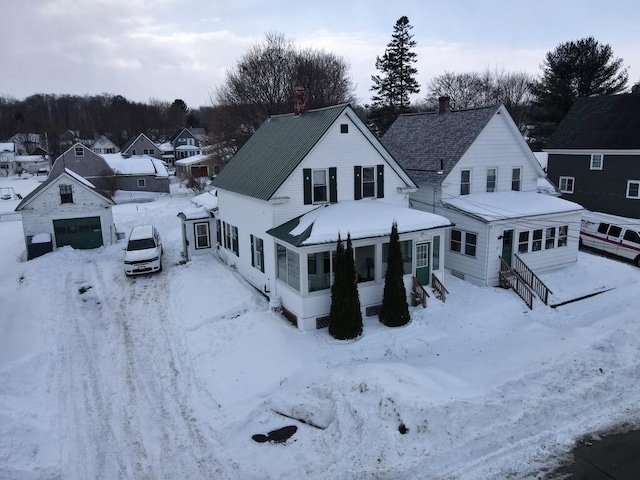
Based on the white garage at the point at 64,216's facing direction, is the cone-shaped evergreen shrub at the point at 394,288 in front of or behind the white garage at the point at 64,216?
in front

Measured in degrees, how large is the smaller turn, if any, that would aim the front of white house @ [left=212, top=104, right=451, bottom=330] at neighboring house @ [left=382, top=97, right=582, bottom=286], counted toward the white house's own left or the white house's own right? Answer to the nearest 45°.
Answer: approximately 90° to the white house's own left

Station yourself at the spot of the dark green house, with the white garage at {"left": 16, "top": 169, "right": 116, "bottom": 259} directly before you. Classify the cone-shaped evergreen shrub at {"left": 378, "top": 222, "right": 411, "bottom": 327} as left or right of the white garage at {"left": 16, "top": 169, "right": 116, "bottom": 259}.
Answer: left

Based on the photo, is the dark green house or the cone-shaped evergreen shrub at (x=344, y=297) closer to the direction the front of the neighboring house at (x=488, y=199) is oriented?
the cone-shaped evergreen shrub

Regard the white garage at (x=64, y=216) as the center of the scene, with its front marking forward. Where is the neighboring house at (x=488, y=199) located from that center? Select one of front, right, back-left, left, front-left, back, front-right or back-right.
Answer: front-left

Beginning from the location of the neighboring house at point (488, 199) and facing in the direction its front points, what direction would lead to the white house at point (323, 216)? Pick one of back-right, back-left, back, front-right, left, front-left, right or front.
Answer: right

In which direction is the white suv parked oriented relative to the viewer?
toward the camera

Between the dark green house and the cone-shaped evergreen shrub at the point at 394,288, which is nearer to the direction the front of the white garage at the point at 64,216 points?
the cone-shaped evergreen shrub

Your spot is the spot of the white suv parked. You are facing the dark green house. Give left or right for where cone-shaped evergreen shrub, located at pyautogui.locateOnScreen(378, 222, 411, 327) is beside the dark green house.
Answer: right

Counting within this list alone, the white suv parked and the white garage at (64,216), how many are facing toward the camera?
2

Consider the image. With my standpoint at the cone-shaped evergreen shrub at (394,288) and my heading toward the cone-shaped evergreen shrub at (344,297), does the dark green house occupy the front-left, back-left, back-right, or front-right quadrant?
back-right

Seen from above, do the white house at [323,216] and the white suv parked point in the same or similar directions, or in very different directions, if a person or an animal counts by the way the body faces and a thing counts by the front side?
same or similar directions

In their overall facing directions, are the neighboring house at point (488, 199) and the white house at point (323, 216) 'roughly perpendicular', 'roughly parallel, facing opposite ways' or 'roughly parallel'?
roughly parallel

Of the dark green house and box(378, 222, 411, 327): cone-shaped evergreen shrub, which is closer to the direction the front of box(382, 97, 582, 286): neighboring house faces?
the cone-shaped evergreen shrub

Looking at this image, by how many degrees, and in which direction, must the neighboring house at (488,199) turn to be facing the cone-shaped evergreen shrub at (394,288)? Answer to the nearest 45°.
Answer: approximately 45° to its right

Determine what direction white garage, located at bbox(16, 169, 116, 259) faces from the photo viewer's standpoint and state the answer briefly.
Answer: facing the viewer

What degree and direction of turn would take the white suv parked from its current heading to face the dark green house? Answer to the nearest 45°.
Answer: approximately 90° to its left

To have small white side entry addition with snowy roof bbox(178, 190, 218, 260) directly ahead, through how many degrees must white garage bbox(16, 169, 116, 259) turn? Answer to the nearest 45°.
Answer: approximately 45° to its left

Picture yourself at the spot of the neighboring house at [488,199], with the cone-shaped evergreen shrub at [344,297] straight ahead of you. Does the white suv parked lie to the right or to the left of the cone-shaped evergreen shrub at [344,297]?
right
